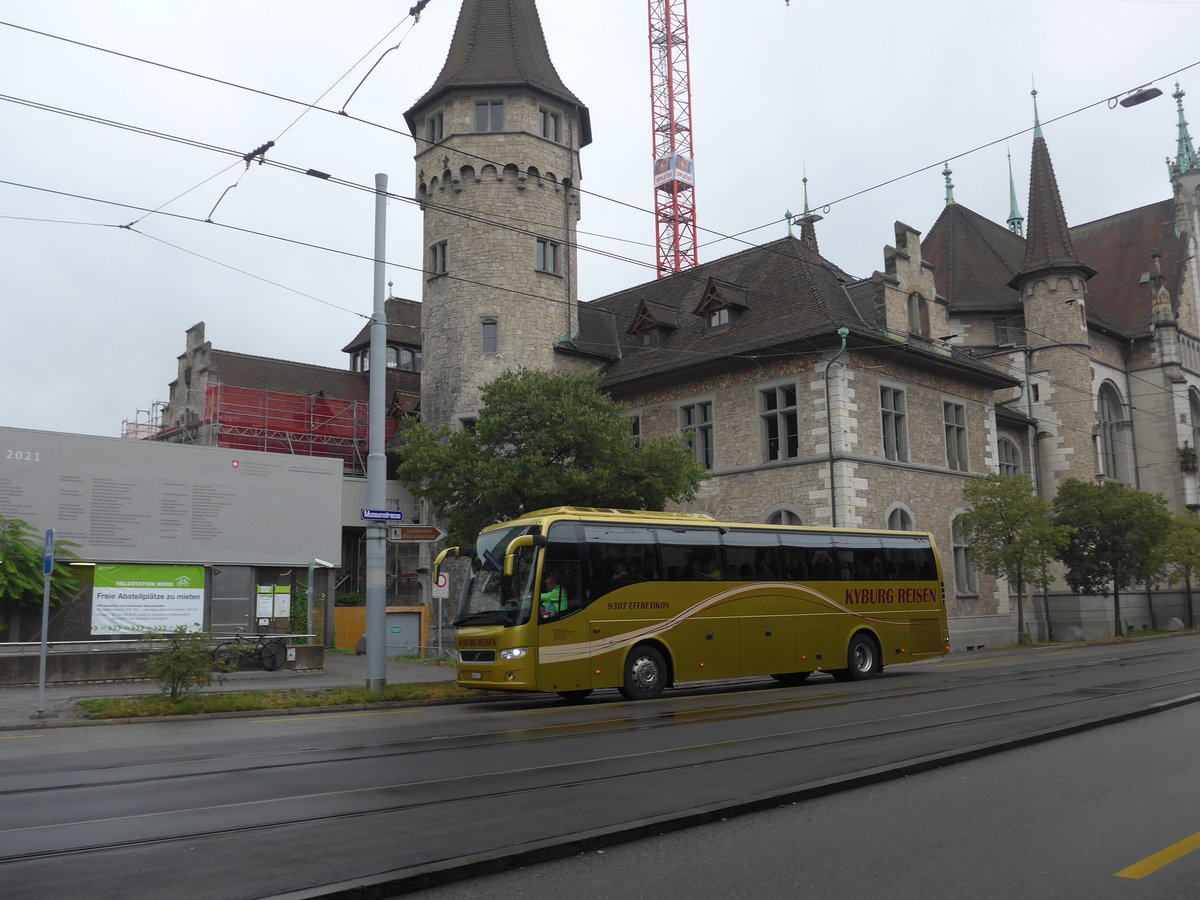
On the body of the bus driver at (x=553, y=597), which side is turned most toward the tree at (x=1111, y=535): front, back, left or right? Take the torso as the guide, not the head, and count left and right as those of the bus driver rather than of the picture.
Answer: back

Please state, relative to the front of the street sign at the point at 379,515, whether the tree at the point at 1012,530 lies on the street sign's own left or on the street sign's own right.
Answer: on the street sign's own left

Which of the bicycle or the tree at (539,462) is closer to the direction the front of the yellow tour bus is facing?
the bicycle

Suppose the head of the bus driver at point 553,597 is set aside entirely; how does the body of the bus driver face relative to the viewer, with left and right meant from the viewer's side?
facing the viewer and to the left of the viewer

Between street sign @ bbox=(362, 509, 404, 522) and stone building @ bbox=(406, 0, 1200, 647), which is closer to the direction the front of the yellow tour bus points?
the street sign

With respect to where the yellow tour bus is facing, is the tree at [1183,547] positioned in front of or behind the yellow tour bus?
behind

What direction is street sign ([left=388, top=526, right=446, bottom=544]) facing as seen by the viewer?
toward the camera

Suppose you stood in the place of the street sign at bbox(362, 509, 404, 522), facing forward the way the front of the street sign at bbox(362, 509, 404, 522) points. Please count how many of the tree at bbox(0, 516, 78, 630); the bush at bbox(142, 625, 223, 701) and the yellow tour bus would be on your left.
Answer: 1

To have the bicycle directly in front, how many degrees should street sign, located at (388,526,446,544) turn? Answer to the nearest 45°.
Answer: approximately 135° to its right

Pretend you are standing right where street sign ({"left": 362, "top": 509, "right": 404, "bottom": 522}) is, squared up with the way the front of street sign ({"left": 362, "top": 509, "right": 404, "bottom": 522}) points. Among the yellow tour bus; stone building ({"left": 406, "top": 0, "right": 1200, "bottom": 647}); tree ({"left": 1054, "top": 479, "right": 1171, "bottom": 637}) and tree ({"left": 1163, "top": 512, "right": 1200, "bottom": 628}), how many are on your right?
0

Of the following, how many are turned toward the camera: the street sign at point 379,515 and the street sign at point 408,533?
2

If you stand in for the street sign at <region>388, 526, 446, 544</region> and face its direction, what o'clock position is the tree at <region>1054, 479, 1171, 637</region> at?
The tree is roughly at 8 o'clock from the street sign.

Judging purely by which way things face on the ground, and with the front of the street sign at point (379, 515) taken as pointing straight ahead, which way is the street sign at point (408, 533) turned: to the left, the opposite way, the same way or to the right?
the same way

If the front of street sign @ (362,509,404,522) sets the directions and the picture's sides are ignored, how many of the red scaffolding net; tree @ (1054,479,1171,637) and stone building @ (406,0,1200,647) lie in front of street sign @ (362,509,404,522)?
0

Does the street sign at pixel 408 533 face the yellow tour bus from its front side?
no

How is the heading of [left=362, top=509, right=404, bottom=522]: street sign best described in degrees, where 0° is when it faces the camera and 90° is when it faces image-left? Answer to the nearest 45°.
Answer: approximately 0°

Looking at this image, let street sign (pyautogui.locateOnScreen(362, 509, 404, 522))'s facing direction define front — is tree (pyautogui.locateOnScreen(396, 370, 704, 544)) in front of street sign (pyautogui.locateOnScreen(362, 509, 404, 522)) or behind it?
behind

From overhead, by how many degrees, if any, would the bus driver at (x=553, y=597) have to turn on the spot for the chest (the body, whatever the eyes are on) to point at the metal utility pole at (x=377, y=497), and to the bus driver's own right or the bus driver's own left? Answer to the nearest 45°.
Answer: approximately 45° to the bus driver's own right

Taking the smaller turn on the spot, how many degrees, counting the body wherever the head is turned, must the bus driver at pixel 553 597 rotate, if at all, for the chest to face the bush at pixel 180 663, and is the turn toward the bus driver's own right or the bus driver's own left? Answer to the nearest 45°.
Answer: approximately 45° to the bus driver's own right
